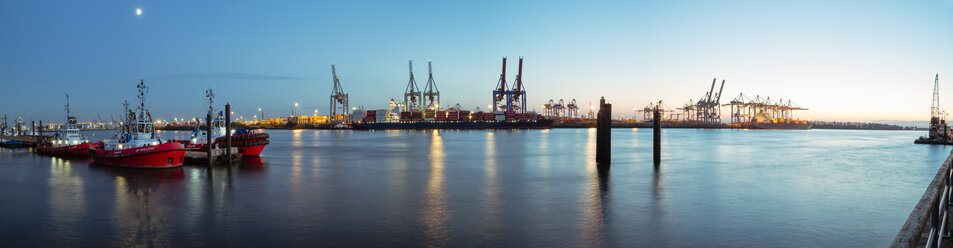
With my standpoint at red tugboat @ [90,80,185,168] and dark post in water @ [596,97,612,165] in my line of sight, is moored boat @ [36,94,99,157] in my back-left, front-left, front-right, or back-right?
back-left

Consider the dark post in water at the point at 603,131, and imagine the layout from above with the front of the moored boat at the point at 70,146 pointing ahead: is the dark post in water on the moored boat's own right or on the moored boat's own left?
on the moored boat's own right
